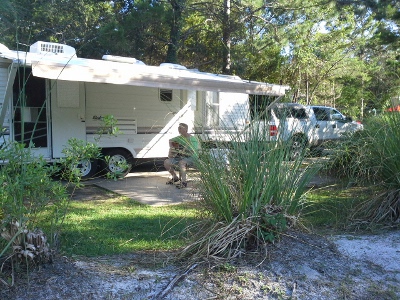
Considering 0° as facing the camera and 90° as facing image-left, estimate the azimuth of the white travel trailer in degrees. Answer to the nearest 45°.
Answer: approximately 225°

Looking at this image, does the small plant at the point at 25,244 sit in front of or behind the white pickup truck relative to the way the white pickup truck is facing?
behind

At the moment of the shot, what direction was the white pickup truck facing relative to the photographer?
facing away from the viewer and to the right of the viewer

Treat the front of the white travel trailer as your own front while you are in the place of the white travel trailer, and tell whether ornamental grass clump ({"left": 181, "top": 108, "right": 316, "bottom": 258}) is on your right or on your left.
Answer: on your right

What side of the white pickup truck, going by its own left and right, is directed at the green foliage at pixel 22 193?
back
